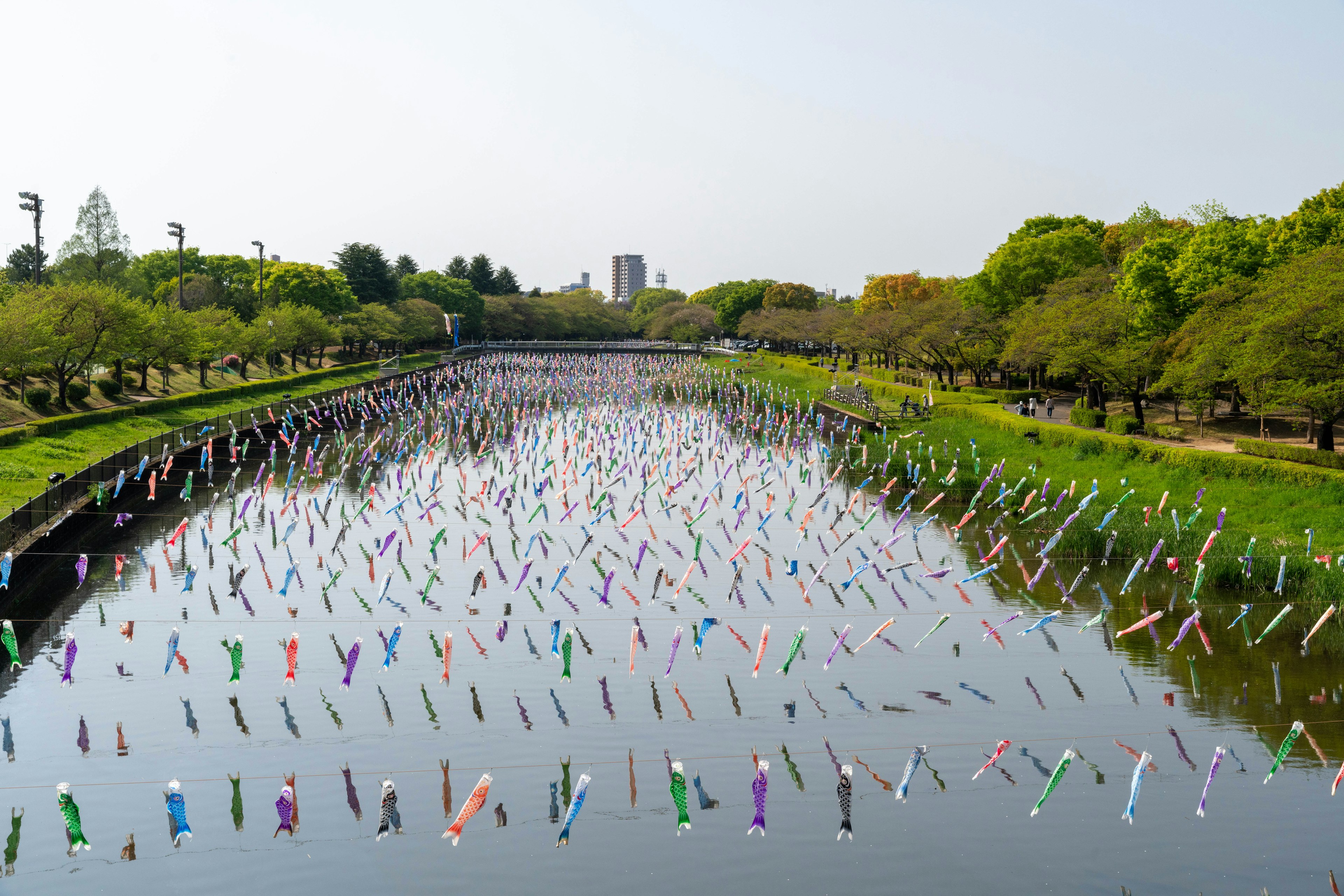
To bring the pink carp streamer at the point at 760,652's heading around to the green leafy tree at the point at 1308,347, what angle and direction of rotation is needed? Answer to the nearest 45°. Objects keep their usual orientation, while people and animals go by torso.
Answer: approximately 45° to its left

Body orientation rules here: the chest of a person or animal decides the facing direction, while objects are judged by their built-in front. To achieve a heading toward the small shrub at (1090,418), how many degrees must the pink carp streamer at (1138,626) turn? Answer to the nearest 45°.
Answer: approximately 90° to its left

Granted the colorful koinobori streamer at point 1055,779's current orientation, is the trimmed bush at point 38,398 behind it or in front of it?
behind

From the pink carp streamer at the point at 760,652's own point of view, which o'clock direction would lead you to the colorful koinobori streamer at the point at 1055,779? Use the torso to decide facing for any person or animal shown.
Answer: The colorful koinobori streamer is roughly at 2 o'clock from the pink carp streamer.

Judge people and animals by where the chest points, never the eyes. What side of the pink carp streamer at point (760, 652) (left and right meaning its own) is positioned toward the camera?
right

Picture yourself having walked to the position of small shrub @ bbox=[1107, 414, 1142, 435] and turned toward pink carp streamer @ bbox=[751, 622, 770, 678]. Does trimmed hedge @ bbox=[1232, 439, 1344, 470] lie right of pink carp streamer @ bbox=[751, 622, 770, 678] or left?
left

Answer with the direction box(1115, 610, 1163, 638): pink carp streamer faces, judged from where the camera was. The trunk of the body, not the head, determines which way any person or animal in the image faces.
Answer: facing to the right of the viewer

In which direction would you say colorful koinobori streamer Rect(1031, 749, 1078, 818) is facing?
to the viewer's right

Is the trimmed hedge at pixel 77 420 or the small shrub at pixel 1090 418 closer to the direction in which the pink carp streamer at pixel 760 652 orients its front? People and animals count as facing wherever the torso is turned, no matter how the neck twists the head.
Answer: the small shrub
